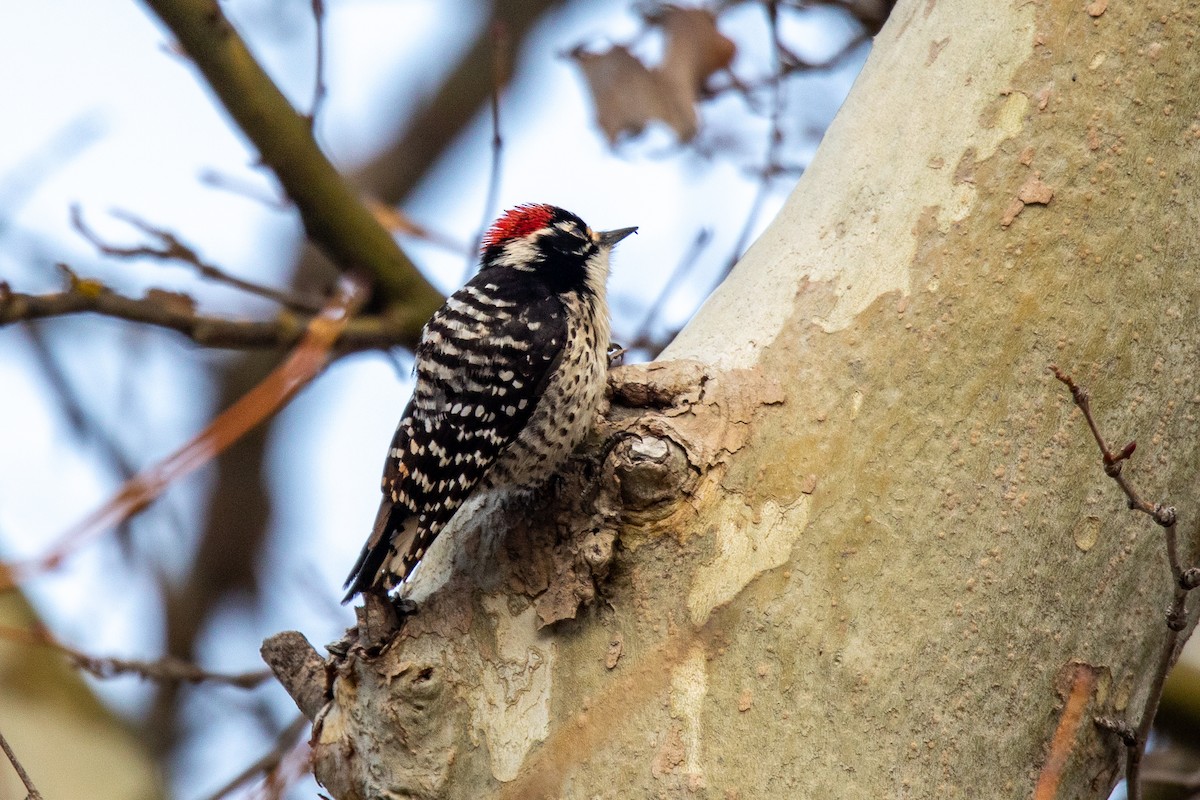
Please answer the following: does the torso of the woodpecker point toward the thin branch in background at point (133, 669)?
no

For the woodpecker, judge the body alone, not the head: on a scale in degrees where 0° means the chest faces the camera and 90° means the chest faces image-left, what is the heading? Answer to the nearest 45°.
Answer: approximately 270°

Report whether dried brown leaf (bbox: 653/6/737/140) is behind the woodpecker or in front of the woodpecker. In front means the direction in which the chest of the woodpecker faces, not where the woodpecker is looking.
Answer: in front

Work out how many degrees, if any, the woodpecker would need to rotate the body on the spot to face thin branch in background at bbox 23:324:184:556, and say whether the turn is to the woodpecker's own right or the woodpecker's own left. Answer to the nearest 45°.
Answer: approximately 135° to the woodpecker's own left
